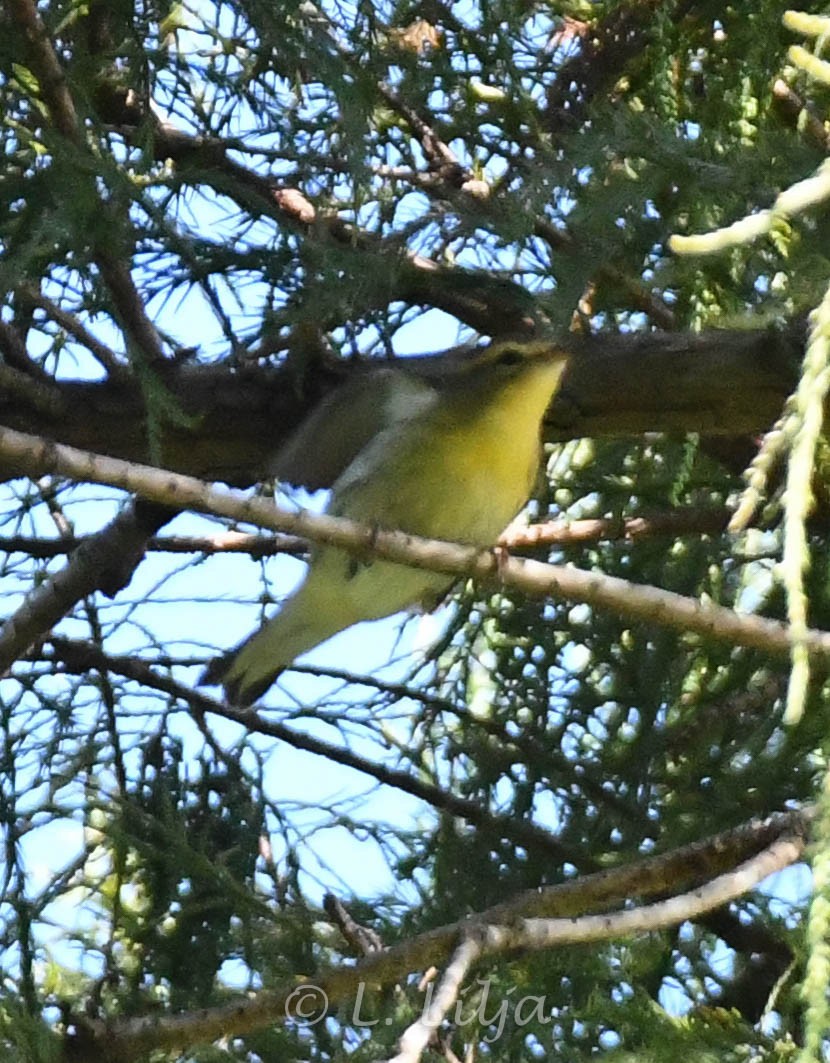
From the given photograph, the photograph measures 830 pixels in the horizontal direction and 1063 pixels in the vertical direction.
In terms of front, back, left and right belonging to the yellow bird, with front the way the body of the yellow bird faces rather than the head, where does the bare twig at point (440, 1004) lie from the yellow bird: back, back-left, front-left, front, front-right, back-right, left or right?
right

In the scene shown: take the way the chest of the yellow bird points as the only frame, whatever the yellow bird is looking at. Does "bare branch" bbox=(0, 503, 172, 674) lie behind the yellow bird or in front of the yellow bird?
behind

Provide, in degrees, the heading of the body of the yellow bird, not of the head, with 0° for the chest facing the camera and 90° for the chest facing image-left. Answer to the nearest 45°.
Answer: approximately 270°
